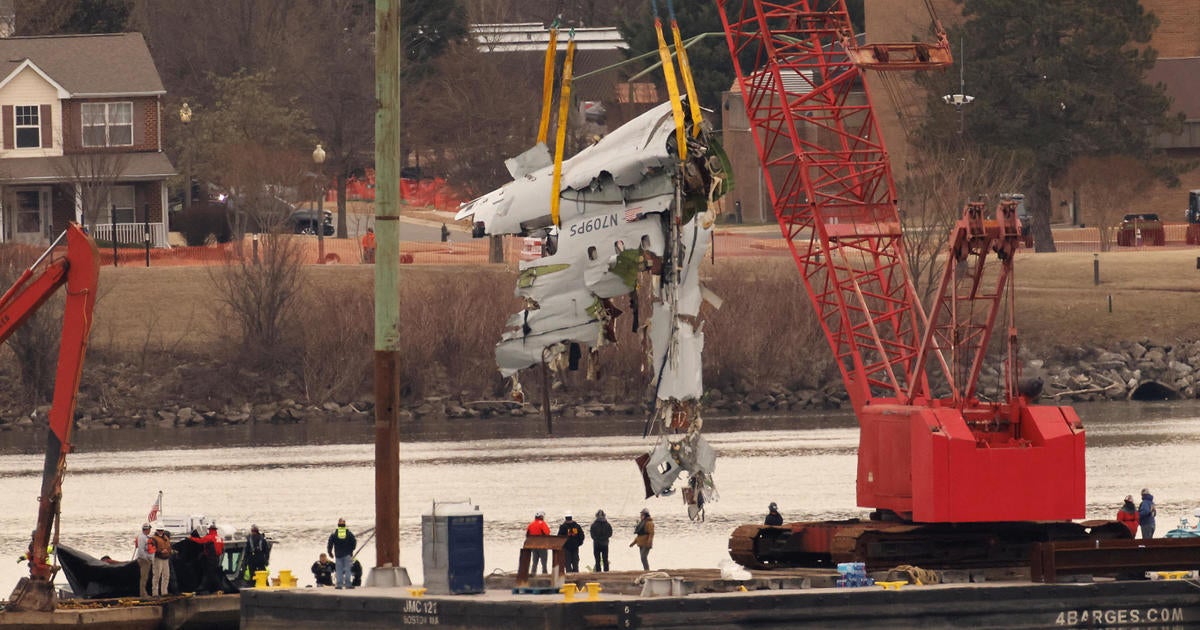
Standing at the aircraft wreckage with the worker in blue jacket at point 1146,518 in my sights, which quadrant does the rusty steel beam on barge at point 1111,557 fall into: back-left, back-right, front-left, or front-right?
front-right

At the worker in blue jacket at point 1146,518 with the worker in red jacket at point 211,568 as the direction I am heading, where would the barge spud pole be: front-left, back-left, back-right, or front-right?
front-left
